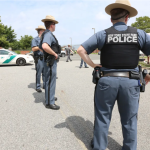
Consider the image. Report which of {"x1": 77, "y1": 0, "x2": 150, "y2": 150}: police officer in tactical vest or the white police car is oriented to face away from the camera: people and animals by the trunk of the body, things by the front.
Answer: the police officer in tactical vest

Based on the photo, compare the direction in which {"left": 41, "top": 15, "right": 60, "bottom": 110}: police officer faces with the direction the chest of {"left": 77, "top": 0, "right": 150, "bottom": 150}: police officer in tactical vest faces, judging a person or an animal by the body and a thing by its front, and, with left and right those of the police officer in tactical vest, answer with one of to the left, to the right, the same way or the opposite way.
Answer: to the right

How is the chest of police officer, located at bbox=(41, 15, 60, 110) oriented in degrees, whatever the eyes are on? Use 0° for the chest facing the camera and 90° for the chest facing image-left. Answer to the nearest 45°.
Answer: approximately 270°

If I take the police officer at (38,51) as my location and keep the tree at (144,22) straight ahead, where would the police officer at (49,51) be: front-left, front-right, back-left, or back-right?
back-right

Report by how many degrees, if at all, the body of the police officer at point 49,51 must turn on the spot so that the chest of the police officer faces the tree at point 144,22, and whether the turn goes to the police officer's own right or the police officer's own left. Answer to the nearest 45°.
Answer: approximately 45° to the police officer's own left

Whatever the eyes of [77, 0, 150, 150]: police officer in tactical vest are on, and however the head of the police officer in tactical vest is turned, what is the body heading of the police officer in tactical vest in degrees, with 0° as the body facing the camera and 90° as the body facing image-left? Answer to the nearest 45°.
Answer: approximately 180°
